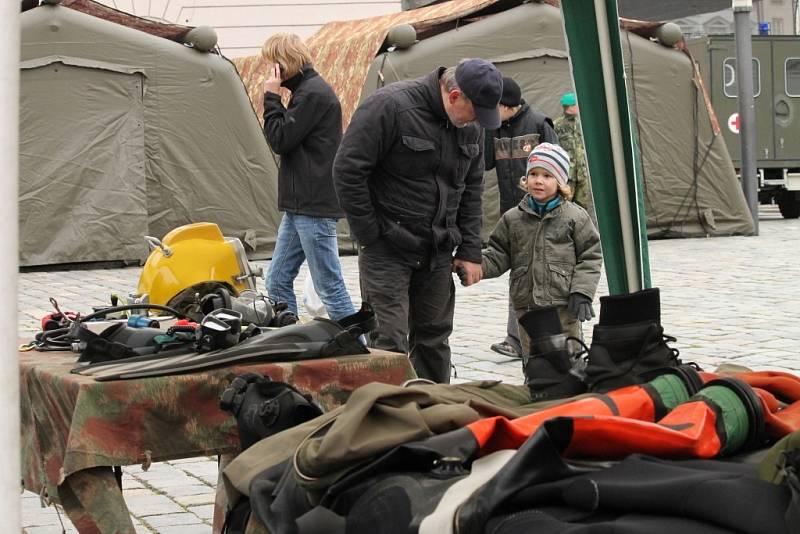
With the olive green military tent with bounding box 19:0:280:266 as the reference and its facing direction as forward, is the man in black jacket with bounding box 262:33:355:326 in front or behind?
in front

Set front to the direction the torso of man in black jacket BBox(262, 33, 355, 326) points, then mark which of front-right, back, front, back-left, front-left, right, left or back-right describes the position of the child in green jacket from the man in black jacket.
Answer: back-left

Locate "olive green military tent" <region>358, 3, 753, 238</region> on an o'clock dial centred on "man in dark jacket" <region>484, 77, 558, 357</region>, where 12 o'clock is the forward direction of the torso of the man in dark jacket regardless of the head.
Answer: The olive green military tent is roughly at 5 o'clock from the man in dark jacket.

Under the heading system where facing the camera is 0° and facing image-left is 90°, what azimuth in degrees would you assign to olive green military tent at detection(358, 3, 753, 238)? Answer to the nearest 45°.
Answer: approximately 0°

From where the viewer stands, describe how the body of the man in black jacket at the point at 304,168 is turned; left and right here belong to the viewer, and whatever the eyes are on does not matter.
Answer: facing to the left of the viewer

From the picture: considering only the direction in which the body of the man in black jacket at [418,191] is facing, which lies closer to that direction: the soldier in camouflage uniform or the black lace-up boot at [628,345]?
the black lace-up boot

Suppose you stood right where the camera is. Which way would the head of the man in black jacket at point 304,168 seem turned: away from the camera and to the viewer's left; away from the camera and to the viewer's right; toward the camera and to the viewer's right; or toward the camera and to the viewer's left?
away from the camera and to the viewer's left

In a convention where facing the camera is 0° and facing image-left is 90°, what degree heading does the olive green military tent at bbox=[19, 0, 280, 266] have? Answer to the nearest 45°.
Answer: approximately 0°

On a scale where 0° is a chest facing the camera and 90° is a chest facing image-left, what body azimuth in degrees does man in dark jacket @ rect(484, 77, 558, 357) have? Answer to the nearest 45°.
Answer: approximately 45°
